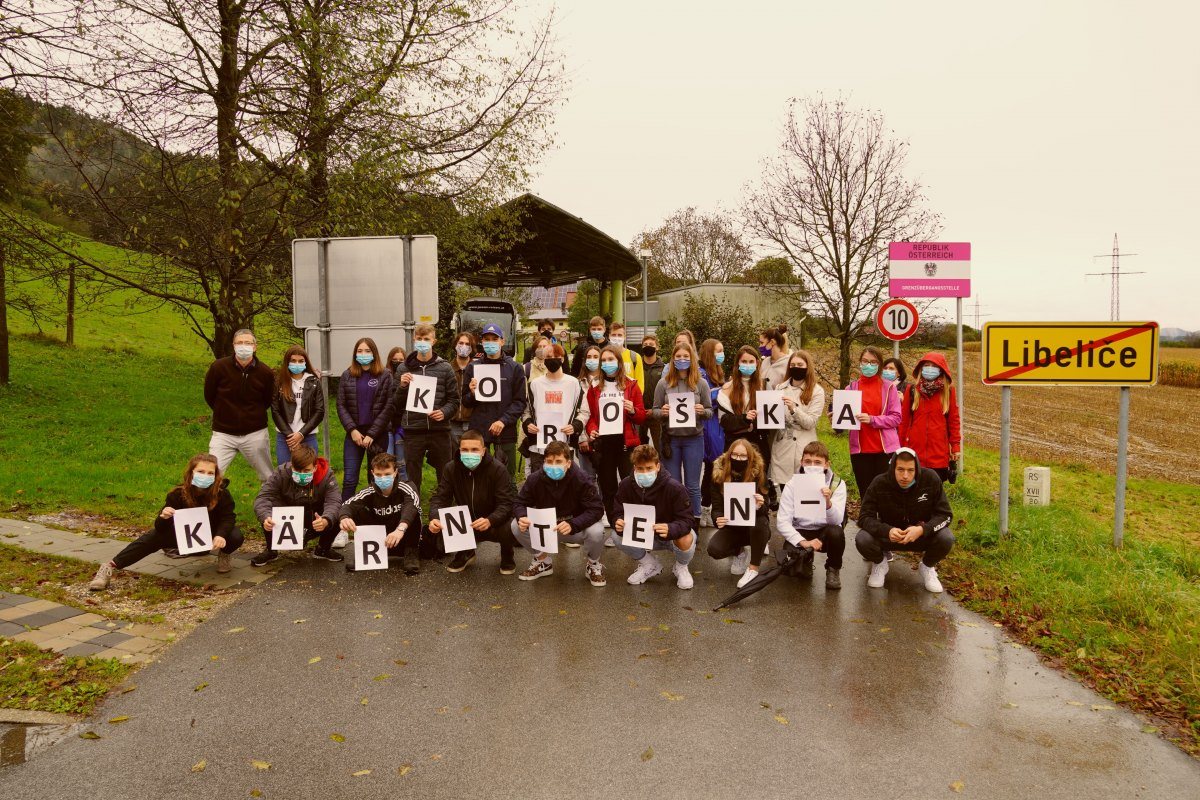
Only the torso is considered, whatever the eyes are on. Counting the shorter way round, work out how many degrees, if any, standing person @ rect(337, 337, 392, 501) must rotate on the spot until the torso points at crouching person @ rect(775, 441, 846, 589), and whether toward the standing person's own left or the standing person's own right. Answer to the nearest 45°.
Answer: approximately 45° to the standing person's own left

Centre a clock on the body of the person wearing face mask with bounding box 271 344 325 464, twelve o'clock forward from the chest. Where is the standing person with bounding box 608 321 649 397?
The standing person is roughly at 9 o'clock from the person wearing face mask.

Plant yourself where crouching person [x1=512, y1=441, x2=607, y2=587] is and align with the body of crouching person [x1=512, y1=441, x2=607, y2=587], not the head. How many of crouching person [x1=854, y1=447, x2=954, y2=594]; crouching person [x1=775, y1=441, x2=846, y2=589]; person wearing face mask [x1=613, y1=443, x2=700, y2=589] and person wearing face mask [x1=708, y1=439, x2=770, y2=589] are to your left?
4

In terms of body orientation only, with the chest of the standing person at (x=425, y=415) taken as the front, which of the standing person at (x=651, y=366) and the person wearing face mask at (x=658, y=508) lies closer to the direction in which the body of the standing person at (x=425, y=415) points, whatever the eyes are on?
the person wearing face mask

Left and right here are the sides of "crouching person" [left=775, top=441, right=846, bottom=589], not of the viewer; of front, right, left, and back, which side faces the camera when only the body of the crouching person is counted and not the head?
front

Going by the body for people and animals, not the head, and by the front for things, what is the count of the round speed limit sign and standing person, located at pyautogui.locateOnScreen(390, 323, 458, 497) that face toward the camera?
2

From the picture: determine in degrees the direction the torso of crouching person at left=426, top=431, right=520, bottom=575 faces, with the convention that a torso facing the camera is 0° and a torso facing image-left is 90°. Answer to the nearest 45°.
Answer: approximately 0°

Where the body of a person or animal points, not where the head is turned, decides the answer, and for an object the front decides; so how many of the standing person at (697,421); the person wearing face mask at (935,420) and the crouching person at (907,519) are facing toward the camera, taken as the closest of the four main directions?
3

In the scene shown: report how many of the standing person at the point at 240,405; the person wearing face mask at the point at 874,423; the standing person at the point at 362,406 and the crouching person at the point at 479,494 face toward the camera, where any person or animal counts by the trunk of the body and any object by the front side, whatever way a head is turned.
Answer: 4

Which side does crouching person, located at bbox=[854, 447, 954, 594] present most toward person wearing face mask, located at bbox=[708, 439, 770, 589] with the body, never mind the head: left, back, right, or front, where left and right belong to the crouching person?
right

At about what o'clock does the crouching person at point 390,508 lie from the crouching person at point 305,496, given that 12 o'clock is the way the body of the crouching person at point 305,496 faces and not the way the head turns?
the crouching person at point 390,508 is roughly at 10 o'clock from the crouching person at point 305,496.

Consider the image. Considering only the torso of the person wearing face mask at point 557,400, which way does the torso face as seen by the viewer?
toward the camera

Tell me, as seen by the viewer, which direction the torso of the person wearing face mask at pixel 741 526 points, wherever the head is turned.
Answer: toward the camera
